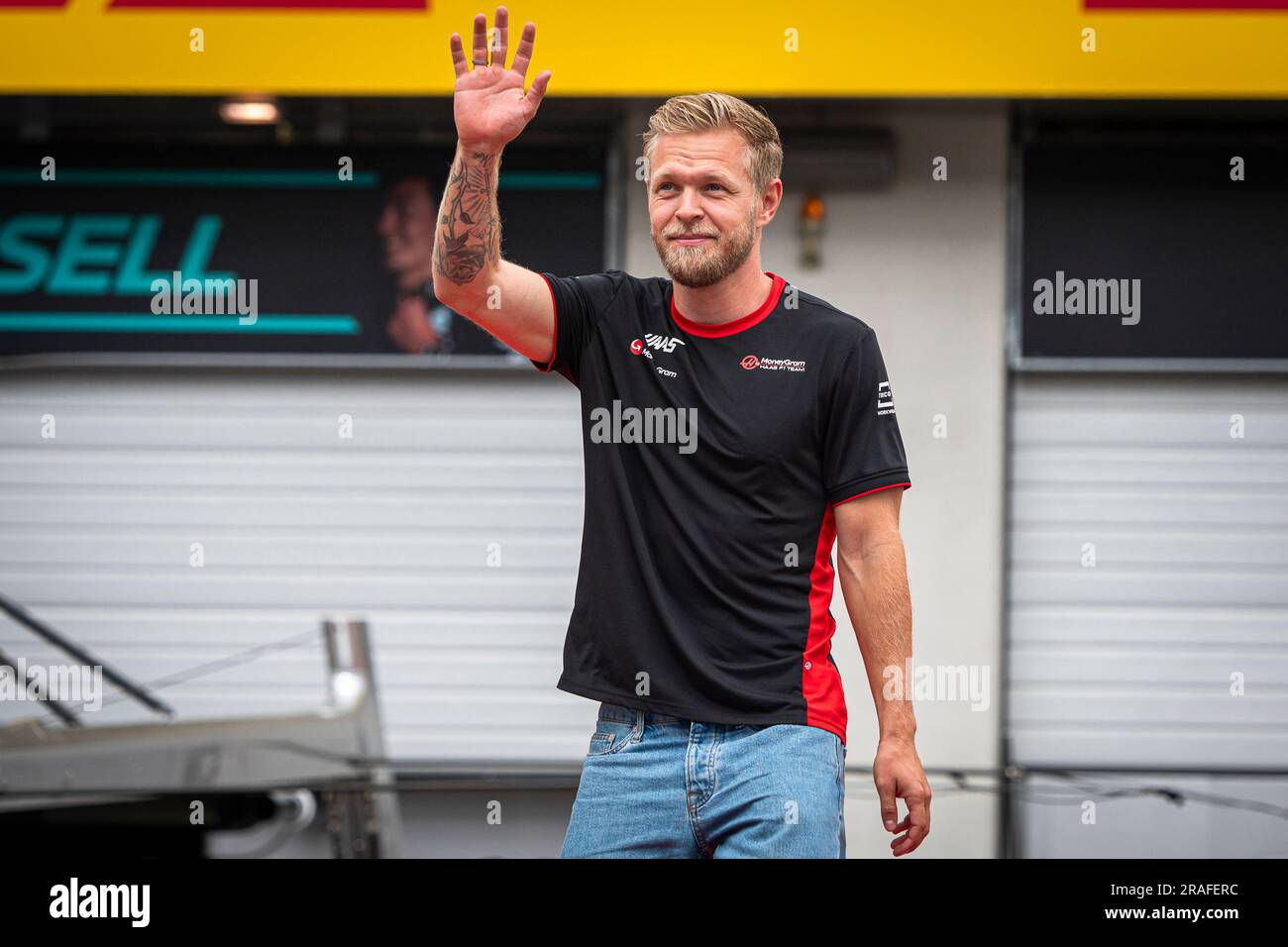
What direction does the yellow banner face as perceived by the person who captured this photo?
facing the viewer
